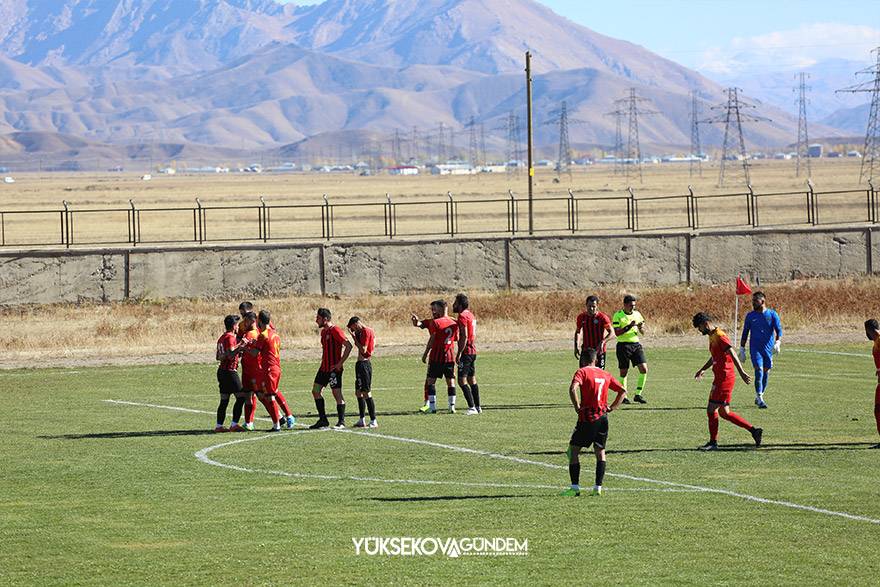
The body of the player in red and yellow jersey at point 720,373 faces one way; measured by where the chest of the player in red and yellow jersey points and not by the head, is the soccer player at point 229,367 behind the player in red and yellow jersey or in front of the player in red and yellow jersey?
in front

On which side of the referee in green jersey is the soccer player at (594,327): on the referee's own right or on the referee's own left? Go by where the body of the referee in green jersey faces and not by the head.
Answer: on the referee's own right

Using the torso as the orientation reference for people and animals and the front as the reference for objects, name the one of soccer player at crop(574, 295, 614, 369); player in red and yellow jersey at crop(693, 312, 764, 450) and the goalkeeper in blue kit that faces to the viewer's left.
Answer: the player in red and yellow jersey

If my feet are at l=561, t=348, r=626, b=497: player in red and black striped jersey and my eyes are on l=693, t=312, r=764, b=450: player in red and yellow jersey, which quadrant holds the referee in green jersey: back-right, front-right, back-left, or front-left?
front-left

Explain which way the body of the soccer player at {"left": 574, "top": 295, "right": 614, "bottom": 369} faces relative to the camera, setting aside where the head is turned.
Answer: toward the camera

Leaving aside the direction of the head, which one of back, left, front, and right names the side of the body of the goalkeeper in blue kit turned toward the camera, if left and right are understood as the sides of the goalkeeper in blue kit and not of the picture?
front

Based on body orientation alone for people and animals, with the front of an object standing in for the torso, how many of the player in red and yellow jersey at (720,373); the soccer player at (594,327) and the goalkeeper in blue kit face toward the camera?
2

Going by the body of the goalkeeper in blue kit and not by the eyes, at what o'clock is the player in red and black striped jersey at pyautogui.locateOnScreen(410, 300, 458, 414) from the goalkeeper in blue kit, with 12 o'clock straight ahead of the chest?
The player in red and black striped jersey is roughly at 2 o'clock from the goalkeeper in blue kit.

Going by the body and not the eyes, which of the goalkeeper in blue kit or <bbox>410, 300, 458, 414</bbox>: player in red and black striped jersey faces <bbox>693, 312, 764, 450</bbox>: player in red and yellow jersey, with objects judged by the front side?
the goalkeeper in blue kit

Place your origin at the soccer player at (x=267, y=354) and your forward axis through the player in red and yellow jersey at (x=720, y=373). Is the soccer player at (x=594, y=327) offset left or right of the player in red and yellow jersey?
left

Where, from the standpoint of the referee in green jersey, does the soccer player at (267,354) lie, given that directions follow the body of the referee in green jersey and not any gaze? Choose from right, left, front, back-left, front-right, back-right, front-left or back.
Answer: right

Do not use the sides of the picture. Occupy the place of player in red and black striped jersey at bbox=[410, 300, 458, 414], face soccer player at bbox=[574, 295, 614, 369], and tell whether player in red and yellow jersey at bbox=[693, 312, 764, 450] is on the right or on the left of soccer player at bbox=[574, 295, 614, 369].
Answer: right

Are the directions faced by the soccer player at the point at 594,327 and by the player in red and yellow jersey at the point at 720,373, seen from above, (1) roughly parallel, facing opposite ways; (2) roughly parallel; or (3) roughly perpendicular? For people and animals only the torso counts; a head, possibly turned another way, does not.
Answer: roughly perpendicular

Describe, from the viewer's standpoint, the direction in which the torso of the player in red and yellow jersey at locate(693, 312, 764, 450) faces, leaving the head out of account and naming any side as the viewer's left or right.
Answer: facing to the left of the viewer

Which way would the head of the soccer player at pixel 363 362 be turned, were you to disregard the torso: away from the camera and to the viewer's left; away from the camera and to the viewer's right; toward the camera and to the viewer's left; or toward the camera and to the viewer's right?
toward the camera and to the viewer's left

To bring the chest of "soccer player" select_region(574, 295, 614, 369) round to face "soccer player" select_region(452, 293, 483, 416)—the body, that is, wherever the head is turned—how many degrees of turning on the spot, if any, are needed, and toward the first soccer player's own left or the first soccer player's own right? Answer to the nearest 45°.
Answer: approximately 90° to the first soccer player's own right

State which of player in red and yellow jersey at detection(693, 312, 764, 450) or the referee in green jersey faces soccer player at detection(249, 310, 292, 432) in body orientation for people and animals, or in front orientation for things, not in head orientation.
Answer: the player in red and yellow jersey

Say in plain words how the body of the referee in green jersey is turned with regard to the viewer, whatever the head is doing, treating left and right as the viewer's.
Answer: facing the viewer and to the right of the viewer

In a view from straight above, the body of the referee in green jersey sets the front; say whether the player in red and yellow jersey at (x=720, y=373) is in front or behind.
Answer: in front
